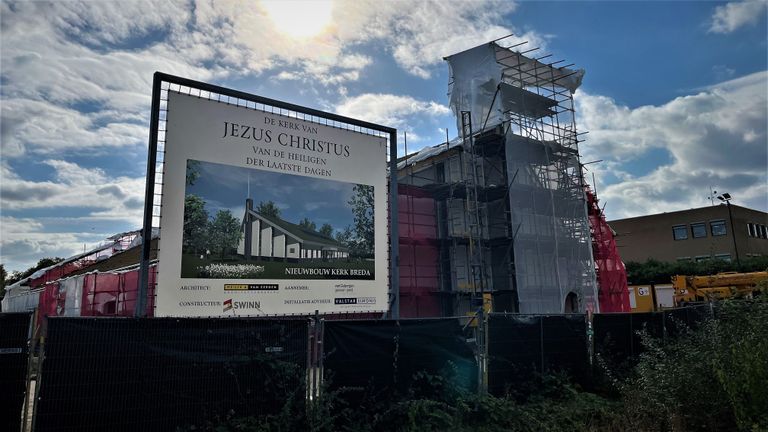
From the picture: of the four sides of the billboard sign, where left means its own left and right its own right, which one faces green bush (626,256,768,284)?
left

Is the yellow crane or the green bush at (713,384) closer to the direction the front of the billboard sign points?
the green bush

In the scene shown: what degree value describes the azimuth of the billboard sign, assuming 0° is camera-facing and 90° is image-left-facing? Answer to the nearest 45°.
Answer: approximately 315°

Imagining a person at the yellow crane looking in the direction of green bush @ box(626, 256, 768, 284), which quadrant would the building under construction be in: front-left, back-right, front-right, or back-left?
back-left

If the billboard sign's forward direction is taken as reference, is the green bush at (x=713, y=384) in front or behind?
in front

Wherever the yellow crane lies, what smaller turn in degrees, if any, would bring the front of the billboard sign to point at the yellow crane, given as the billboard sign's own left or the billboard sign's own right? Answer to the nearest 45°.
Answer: approximately 90° to the billboard sign's own left
